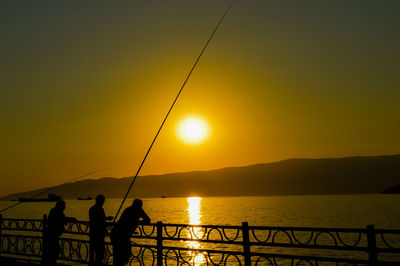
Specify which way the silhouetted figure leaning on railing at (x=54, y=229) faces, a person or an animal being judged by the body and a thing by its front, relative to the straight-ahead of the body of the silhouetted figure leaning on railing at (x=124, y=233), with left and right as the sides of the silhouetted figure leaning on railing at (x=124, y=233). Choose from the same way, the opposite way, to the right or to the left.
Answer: the same way

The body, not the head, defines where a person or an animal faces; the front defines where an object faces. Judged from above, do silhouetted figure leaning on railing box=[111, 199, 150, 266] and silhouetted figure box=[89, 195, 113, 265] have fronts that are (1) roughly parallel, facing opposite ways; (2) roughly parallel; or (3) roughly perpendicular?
roughly parallel

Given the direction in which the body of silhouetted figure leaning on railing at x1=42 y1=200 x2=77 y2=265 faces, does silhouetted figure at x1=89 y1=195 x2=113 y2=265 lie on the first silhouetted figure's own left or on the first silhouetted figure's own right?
on the first silhouetted figure's own right

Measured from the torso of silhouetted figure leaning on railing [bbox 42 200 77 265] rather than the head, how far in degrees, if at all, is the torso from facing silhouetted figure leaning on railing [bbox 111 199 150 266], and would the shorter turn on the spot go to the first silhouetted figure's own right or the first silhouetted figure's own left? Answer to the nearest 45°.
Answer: approximately 45° to the first silhouetted figure's own right

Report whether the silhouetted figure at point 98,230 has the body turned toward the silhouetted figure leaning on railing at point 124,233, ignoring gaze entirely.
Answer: no

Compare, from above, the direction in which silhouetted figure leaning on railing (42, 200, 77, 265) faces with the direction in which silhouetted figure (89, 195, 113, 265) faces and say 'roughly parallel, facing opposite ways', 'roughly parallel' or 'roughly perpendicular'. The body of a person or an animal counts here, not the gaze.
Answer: roughly parallel

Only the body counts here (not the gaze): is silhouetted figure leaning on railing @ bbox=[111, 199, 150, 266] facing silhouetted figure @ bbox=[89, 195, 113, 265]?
no
